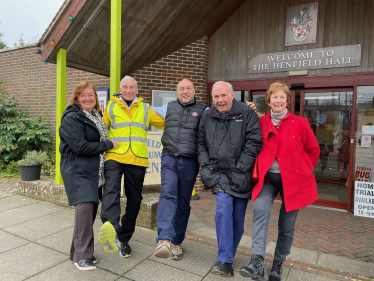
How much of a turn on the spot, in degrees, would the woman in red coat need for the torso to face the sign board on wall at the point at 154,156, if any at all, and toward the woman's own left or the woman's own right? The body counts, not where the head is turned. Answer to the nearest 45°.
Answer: approximately 90° to the woman's own right

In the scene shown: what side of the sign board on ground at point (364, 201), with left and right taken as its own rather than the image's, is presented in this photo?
front

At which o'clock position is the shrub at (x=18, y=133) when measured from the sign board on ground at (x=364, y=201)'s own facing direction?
The shrub is roughly at 3 o'clock from the sign board on ground.

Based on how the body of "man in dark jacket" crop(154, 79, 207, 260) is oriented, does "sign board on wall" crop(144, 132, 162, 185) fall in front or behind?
behind

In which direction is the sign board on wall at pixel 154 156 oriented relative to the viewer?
toward the camera

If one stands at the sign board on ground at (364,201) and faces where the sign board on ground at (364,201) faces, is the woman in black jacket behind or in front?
in front

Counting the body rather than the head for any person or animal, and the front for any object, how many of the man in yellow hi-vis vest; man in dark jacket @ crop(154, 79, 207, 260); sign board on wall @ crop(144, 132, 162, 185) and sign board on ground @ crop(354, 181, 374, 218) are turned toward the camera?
4

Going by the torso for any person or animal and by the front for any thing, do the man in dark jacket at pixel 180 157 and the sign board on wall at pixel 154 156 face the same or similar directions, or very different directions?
same or similar directions

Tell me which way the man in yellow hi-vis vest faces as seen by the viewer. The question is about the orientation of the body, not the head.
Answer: toward the camera

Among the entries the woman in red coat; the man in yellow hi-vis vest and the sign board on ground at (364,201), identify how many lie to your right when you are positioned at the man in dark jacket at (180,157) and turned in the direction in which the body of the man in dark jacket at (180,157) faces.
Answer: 1

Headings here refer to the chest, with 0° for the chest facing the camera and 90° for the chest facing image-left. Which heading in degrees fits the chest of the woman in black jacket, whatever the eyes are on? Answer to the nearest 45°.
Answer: approximately 315°

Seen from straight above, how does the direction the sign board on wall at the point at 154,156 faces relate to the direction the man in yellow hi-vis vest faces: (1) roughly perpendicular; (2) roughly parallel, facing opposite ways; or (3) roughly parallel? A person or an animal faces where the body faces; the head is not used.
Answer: roughly parallel

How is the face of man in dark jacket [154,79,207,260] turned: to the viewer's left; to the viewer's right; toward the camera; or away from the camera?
toward the camera

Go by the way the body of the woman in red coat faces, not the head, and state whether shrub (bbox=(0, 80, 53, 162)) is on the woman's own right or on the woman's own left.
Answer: on the woman's own right

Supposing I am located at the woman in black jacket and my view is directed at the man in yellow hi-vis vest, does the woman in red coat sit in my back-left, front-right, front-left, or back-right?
front-right
